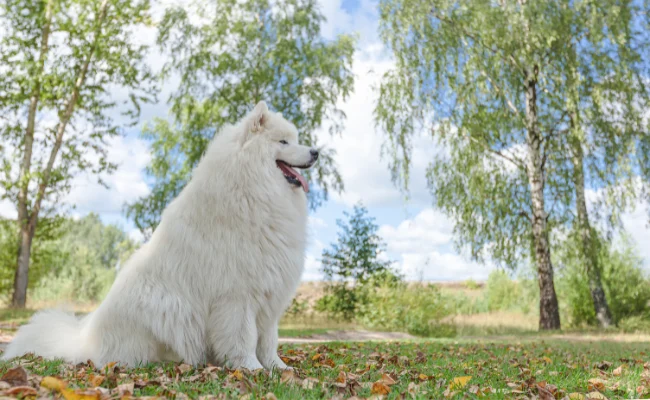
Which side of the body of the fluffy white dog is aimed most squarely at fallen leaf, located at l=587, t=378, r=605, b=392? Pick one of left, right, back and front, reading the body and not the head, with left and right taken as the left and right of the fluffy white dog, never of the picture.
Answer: front

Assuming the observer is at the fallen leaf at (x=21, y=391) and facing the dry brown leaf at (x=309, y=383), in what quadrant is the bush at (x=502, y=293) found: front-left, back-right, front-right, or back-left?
front-left

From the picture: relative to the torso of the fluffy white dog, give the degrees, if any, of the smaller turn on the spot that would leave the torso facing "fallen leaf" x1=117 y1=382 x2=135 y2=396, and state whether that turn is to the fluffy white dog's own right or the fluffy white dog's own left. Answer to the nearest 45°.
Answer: approximately 135° to the fluffy white dog's own right

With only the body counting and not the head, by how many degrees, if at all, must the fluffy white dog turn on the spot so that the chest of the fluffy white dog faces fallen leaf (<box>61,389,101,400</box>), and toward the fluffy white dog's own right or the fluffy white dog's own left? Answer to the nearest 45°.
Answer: approximately 135° to the fluffy white dog's own right

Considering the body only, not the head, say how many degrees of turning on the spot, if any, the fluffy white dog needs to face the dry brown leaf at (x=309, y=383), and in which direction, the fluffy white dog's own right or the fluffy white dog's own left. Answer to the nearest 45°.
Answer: approximately 45° to the fluffy white dog's own right

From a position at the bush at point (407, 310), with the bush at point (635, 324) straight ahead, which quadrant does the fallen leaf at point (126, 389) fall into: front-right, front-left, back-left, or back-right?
back-right

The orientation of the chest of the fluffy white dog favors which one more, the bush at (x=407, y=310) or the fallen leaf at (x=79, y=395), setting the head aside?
the bush

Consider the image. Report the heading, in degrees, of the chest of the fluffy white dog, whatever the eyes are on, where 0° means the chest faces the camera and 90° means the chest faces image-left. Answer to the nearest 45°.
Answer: approximately 270°

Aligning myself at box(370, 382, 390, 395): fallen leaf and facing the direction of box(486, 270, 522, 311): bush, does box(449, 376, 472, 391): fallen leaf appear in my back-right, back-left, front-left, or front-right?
front-right

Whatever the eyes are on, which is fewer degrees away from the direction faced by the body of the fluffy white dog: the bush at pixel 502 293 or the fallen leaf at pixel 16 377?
the bush

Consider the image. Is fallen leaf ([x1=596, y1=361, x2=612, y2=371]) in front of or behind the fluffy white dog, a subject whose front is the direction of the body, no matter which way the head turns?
in front

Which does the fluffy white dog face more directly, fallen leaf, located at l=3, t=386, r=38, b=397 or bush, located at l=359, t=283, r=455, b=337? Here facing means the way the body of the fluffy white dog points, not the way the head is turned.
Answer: the bush

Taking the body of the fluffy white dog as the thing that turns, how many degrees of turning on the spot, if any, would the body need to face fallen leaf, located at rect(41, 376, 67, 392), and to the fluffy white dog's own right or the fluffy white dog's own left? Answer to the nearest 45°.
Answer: approximately 135° to the fluffy white dog's own right

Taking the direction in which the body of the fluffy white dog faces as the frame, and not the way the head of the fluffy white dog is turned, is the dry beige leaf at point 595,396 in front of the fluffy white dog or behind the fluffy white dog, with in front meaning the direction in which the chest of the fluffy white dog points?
in front

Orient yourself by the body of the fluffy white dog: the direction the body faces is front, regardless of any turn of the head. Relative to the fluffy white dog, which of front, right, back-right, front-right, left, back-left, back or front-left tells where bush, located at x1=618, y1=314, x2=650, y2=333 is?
front-left
